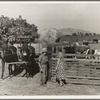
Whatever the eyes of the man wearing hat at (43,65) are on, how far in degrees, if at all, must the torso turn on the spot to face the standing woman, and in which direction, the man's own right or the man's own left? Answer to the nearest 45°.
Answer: approximately 45° to the man's own left

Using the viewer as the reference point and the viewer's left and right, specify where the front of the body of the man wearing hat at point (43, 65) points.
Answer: facing the viewer and to the right of the viewer
